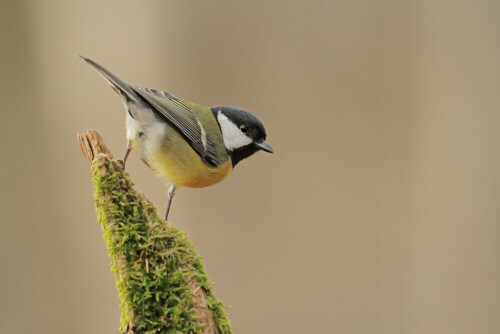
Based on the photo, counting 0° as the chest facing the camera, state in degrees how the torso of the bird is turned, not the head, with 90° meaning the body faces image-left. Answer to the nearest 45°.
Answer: approximately 270°
